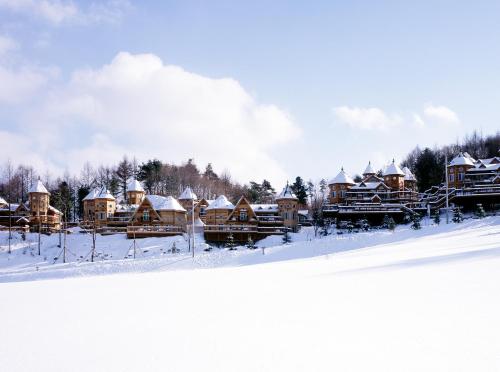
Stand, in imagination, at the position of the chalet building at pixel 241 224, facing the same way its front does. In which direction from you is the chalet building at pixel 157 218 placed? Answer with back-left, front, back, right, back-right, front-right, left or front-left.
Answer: right

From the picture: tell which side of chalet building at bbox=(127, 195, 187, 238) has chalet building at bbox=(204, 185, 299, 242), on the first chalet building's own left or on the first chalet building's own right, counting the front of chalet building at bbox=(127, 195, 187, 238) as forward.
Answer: on the first chalet building's own left

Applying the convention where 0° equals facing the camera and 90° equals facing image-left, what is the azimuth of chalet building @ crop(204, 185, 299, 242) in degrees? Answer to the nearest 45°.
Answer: approximately 0°

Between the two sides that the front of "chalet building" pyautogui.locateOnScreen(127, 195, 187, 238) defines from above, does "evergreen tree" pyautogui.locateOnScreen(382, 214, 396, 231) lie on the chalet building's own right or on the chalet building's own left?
on the chalet building's own left

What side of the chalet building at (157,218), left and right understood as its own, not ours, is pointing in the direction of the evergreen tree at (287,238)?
left

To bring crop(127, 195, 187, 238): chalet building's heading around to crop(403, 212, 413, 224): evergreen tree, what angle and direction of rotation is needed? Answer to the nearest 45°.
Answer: approximately 135° to its left

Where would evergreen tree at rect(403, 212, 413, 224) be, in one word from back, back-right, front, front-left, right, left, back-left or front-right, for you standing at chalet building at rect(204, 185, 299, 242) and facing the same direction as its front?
left

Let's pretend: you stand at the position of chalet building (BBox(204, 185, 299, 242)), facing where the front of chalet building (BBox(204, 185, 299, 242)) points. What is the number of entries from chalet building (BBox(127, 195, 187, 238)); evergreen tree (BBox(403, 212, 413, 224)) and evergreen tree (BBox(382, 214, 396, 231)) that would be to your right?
1

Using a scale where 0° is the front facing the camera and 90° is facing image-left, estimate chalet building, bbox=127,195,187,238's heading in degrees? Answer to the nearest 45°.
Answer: approximately 45°

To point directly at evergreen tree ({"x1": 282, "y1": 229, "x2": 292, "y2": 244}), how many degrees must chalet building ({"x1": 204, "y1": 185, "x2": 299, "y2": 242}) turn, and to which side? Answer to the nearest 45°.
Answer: approximately 45° to its left

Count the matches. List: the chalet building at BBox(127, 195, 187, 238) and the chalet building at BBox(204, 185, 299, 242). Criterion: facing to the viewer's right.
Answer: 0
